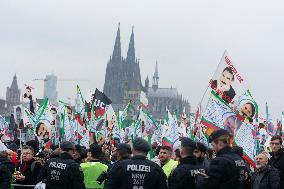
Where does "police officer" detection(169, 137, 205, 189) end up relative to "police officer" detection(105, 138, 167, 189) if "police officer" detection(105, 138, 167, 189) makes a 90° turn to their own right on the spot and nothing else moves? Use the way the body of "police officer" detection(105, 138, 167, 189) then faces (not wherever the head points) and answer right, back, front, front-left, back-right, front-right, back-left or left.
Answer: front

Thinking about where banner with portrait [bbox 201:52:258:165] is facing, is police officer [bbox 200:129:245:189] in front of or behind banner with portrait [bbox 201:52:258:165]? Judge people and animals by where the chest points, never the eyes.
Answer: in front

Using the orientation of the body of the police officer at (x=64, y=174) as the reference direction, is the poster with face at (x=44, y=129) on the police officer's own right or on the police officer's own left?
on the police officer's own left

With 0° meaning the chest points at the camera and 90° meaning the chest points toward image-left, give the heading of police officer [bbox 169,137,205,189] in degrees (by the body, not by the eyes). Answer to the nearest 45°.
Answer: approximately 135°

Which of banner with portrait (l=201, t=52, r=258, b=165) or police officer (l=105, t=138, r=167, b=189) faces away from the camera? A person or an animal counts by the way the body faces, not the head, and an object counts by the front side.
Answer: the police officer

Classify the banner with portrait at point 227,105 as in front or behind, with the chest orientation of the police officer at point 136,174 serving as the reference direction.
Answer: in front

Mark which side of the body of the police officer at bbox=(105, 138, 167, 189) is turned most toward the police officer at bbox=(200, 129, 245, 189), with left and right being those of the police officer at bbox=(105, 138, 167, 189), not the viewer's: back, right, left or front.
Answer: right

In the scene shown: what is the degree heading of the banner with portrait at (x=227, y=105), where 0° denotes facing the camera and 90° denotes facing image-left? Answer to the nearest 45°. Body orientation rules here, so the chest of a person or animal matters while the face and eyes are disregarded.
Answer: approximately 0°

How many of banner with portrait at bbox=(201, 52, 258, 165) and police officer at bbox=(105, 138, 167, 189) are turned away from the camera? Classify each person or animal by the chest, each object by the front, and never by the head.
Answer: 1

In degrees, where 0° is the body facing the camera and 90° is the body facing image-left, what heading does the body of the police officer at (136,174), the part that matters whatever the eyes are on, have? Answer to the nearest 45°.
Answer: approximately 180°
